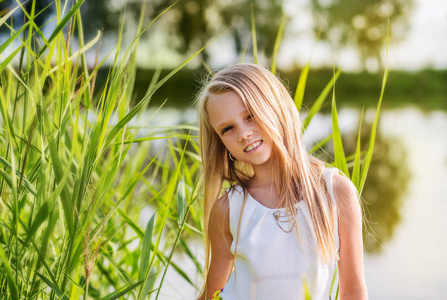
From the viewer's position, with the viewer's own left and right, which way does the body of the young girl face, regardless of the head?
facing the viewer

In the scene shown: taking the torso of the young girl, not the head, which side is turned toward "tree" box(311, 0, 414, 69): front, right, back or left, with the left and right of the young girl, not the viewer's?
back
